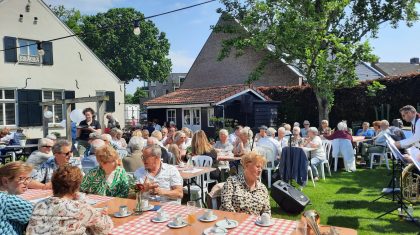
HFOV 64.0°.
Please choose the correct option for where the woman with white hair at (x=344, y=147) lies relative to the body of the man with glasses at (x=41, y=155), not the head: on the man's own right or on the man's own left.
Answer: on the man's own left

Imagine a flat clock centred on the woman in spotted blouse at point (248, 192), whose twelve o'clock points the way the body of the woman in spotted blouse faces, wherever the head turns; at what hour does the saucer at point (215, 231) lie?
The saucer is roughly at 2 o'clock from the woman in spotted blouse.

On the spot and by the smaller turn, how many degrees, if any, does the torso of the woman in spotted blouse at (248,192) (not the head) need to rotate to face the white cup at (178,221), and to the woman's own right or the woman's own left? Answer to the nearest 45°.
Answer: approximately 90° to the woman's own right

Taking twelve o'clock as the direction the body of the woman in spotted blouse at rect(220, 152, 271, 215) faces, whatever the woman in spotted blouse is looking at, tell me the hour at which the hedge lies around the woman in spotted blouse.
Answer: The hedge is roughly at 8 o'clock from the woman in spotted blouse.

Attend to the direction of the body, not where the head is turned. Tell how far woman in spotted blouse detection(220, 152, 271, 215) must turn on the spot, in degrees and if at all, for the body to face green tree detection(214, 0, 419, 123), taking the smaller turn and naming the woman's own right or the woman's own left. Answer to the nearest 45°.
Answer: approximately 135° to the woman's own left

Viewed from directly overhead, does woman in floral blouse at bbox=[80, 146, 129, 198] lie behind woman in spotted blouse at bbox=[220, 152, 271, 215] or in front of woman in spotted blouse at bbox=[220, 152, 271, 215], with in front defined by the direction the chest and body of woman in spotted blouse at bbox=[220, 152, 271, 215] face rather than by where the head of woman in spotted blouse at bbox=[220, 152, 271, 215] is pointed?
behind

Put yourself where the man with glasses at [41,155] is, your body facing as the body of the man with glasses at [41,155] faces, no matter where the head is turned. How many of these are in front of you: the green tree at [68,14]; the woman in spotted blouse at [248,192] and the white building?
1

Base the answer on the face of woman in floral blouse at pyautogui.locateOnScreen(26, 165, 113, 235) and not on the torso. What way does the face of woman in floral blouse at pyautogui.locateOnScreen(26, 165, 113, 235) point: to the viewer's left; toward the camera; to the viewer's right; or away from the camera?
away from the camera

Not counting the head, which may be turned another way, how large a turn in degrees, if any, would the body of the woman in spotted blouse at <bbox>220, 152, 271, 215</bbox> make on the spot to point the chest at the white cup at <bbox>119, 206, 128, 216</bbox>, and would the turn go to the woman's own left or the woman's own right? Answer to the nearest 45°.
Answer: approximately 90° to the woman's own right

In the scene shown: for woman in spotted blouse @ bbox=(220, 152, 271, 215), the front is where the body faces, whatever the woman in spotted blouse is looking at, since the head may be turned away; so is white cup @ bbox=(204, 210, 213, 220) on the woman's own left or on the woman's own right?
on the woman's own right
